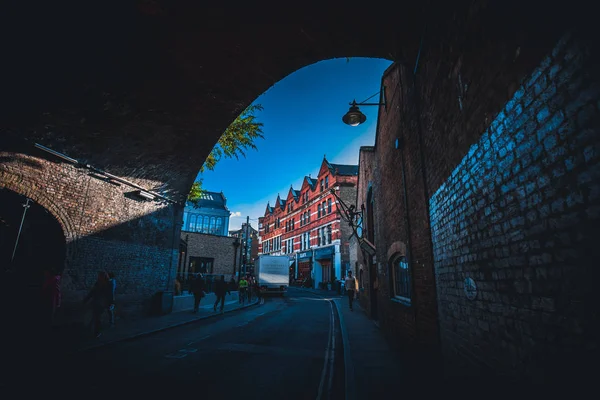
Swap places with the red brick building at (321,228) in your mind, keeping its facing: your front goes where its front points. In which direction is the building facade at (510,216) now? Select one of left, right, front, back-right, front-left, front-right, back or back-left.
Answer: front-left

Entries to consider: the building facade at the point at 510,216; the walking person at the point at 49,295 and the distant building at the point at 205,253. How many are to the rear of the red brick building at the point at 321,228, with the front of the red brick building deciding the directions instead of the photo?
0

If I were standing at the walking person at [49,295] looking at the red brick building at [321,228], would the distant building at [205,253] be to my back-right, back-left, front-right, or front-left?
front-left

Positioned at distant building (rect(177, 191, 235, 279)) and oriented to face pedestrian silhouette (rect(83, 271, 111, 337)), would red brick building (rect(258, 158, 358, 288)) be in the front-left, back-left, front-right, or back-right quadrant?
back-left

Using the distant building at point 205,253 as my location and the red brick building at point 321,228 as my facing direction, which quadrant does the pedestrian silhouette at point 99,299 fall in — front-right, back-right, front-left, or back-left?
back-right

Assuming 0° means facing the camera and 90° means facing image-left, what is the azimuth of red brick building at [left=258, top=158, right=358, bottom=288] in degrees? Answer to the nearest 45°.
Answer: approximately 45°

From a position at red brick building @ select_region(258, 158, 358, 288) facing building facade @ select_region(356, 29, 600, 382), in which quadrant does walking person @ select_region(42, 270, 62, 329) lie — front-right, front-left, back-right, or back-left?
front-right

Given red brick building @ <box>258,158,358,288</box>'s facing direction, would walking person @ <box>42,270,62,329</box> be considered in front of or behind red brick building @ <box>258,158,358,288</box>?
in front

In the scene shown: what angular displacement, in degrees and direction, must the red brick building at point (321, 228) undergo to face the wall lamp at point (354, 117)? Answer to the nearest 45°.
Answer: approximately 45° to its left
